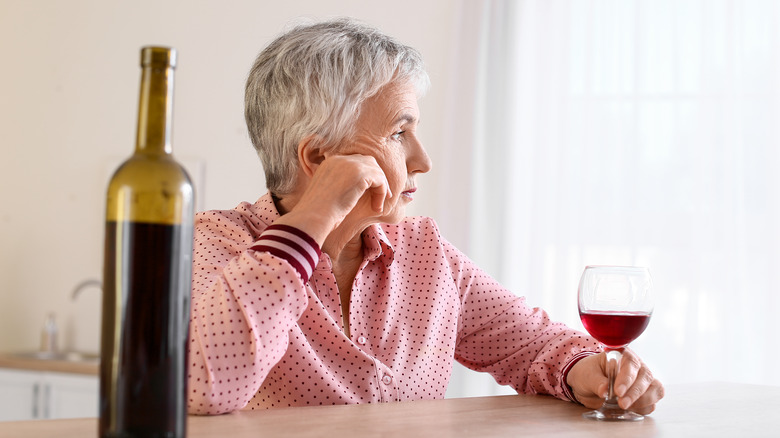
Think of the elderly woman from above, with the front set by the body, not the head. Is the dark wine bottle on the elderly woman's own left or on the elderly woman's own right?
on the elderly woman's own right

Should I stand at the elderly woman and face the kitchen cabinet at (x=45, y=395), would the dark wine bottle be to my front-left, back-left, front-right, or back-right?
back-left

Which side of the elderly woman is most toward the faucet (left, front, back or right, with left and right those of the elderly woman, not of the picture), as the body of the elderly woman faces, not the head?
back

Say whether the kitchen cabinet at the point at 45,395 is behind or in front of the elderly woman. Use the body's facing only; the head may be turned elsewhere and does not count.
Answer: behind

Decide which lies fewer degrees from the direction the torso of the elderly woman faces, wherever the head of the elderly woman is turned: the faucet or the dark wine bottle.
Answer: the dark wine bottle

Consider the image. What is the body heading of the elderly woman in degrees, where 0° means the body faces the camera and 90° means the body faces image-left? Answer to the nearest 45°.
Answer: approximately 315°

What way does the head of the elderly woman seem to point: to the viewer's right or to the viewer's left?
to the viewer's right

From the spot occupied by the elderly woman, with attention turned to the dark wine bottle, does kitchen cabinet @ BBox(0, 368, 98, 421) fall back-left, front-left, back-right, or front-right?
back-right
